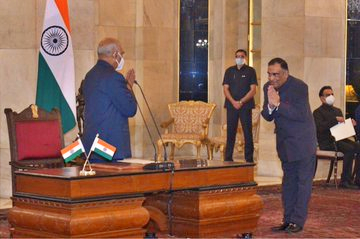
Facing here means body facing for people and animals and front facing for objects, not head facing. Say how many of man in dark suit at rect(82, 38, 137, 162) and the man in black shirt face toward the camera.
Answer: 1

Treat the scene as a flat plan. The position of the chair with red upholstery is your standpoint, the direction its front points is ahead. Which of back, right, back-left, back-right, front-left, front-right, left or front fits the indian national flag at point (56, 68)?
back-left

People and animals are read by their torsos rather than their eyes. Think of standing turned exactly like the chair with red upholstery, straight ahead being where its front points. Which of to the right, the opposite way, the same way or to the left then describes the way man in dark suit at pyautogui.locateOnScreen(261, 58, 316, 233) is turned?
to the right

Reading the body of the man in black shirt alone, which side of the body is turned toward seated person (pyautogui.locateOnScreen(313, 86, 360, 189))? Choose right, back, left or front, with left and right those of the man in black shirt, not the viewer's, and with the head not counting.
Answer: left

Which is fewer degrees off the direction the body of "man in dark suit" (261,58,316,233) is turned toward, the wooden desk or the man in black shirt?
the wooden desk

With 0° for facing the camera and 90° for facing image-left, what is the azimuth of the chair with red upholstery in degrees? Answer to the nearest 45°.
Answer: approximately 315°

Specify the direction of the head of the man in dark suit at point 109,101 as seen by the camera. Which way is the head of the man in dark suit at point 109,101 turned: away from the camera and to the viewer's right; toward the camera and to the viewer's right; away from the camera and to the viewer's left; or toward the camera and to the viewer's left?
away from the camera and to the viewer's right
